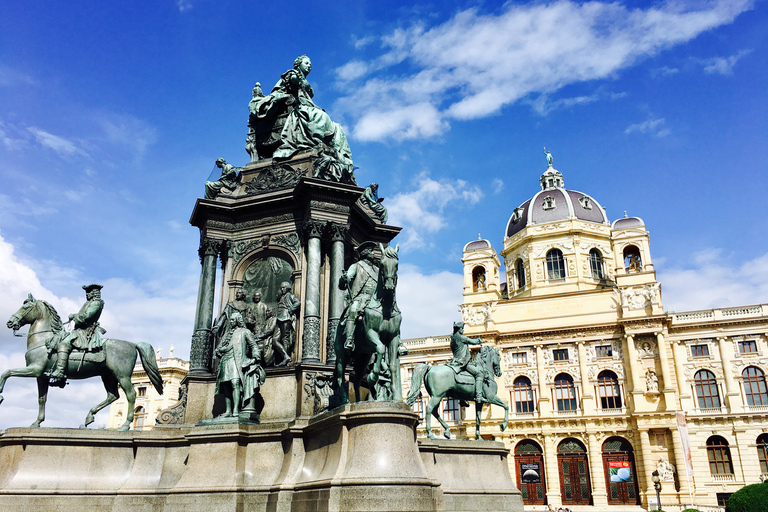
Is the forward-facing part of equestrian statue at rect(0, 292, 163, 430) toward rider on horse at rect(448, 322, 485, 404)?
no

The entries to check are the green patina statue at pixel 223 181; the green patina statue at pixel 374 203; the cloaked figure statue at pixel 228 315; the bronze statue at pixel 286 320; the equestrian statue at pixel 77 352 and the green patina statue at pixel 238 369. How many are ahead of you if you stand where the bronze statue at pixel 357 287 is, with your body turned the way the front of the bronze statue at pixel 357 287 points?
0

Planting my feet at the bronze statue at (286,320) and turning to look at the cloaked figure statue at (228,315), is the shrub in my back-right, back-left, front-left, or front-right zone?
back-right

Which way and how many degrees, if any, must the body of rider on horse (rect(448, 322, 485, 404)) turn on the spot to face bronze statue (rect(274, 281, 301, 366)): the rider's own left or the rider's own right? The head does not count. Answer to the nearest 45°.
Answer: approximately 135° to the rider's own right

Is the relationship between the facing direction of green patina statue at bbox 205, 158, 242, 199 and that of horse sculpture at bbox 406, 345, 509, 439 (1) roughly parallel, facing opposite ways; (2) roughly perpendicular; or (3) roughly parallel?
roughly parallel, facing opposite ways

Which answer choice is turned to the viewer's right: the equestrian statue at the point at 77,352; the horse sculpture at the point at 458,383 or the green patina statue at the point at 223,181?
the horse sculpture

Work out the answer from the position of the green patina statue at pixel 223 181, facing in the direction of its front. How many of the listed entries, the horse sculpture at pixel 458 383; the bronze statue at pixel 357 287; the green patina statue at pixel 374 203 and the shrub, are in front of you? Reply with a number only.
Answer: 0

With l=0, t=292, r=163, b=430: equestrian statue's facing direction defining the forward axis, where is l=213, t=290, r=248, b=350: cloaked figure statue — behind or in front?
behind

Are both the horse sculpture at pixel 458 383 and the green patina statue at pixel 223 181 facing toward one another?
no

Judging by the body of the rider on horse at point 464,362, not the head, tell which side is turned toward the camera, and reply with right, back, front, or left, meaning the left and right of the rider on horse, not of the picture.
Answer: right

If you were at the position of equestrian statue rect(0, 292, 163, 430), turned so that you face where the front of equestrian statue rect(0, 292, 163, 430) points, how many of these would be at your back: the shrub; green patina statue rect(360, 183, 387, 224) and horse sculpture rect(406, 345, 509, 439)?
3

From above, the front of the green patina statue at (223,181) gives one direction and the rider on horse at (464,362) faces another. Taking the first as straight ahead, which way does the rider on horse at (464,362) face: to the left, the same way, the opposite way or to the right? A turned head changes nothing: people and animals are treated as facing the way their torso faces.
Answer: the opposite way

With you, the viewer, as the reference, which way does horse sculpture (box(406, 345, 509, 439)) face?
facing to the right of the viewer

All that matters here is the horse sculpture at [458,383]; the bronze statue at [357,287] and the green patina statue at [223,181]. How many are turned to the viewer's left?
1

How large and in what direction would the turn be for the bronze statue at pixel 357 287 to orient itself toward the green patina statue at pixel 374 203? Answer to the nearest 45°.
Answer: approximately 135° to its left

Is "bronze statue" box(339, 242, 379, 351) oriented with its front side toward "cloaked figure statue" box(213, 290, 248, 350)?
no

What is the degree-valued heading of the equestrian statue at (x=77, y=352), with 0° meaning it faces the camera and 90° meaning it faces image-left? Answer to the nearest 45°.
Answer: approximately 90°

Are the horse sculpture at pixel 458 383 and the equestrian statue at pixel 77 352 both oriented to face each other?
no

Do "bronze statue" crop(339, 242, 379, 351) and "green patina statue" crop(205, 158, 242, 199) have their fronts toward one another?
no

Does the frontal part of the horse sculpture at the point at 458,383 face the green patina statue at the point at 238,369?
no

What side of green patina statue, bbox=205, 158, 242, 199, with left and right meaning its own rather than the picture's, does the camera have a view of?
left
